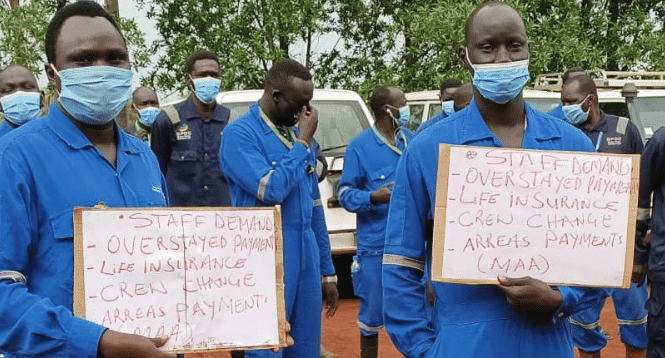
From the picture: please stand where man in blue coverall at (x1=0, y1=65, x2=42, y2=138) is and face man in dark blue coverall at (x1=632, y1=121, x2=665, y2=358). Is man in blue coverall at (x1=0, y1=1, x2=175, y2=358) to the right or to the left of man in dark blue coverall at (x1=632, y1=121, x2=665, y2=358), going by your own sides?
right

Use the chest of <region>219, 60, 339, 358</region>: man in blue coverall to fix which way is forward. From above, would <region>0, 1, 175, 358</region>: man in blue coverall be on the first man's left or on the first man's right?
on the first man's right

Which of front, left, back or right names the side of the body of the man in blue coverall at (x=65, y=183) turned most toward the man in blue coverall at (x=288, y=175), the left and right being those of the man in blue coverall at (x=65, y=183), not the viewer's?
left

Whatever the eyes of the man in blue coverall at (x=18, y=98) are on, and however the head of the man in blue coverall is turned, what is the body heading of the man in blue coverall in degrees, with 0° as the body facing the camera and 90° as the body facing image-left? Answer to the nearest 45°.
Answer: approximately 0°

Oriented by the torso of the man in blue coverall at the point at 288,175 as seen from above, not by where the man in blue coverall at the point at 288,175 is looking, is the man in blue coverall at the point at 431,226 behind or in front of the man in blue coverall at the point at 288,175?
in front

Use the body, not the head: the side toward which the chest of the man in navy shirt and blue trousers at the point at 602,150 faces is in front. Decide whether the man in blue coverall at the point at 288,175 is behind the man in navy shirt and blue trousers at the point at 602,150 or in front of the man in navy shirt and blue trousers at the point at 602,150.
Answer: in front

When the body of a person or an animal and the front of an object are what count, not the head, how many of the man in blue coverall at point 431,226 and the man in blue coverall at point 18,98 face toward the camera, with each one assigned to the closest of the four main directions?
2

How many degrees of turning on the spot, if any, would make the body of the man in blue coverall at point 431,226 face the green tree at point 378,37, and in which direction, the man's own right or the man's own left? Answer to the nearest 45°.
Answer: approximately 180°

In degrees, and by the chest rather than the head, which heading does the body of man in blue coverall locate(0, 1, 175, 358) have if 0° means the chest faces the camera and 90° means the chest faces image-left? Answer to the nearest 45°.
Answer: approximately 315°

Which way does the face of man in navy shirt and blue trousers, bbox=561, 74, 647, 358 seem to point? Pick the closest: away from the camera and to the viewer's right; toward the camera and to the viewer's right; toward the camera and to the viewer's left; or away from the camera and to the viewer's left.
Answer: toward the camera and to the viewer's left
